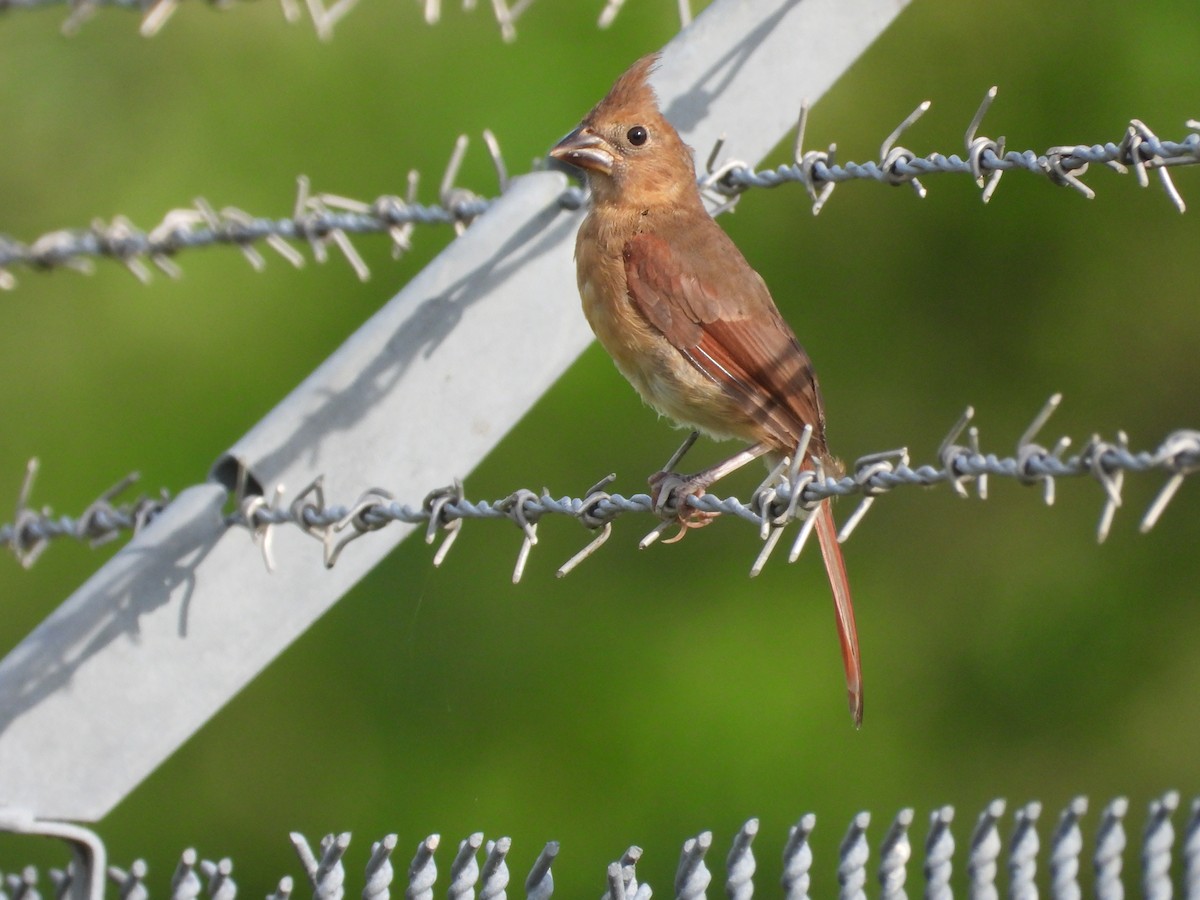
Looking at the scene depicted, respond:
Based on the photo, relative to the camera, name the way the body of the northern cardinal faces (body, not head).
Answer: to the viewer's left
